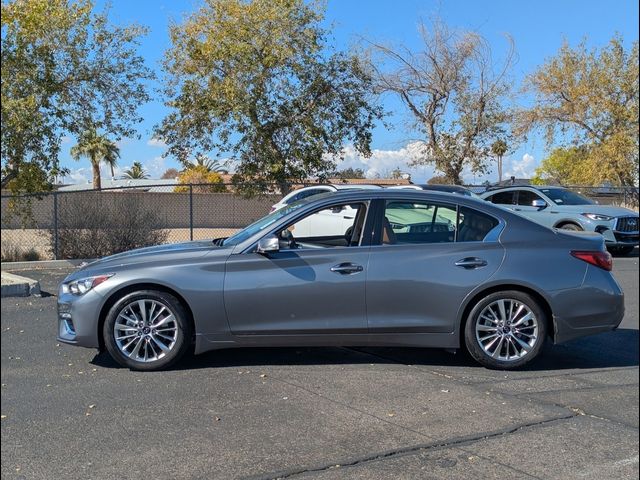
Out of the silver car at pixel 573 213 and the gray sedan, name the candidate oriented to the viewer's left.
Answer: the gray sedan

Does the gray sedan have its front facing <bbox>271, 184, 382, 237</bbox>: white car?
no

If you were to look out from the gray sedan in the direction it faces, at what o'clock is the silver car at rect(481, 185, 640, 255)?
The silver car is roughly at 4 o'clock from the gray sedan.

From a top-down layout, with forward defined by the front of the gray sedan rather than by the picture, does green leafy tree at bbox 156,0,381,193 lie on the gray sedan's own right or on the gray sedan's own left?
on the gray sedan's own right

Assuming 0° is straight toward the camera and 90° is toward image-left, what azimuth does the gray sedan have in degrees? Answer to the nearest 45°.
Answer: approximately 90°

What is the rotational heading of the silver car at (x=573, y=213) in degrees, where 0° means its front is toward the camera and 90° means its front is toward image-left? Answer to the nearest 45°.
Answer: approximately 315°

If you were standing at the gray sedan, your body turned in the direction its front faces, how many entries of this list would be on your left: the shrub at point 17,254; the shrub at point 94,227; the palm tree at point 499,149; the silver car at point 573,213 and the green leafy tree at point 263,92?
0

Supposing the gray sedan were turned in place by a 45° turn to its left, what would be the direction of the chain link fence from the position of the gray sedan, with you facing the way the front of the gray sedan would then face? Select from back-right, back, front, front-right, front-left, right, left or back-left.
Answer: right

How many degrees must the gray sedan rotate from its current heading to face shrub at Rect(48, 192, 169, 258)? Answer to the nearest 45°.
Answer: approximately 45° to its right

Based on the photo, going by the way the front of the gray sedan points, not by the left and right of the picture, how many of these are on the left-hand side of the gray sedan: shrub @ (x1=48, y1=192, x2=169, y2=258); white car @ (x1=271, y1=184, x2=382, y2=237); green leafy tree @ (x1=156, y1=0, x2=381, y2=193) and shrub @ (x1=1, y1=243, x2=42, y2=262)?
0

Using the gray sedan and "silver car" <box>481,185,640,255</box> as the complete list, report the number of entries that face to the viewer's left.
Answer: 1

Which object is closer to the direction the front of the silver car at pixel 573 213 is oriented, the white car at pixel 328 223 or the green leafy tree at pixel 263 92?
the white car

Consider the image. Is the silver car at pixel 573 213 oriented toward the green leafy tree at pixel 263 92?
no

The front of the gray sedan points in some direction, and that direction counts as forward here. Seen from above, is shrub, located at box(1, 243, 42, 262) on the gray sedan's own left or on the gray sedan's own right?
on the gray sedan's own right
